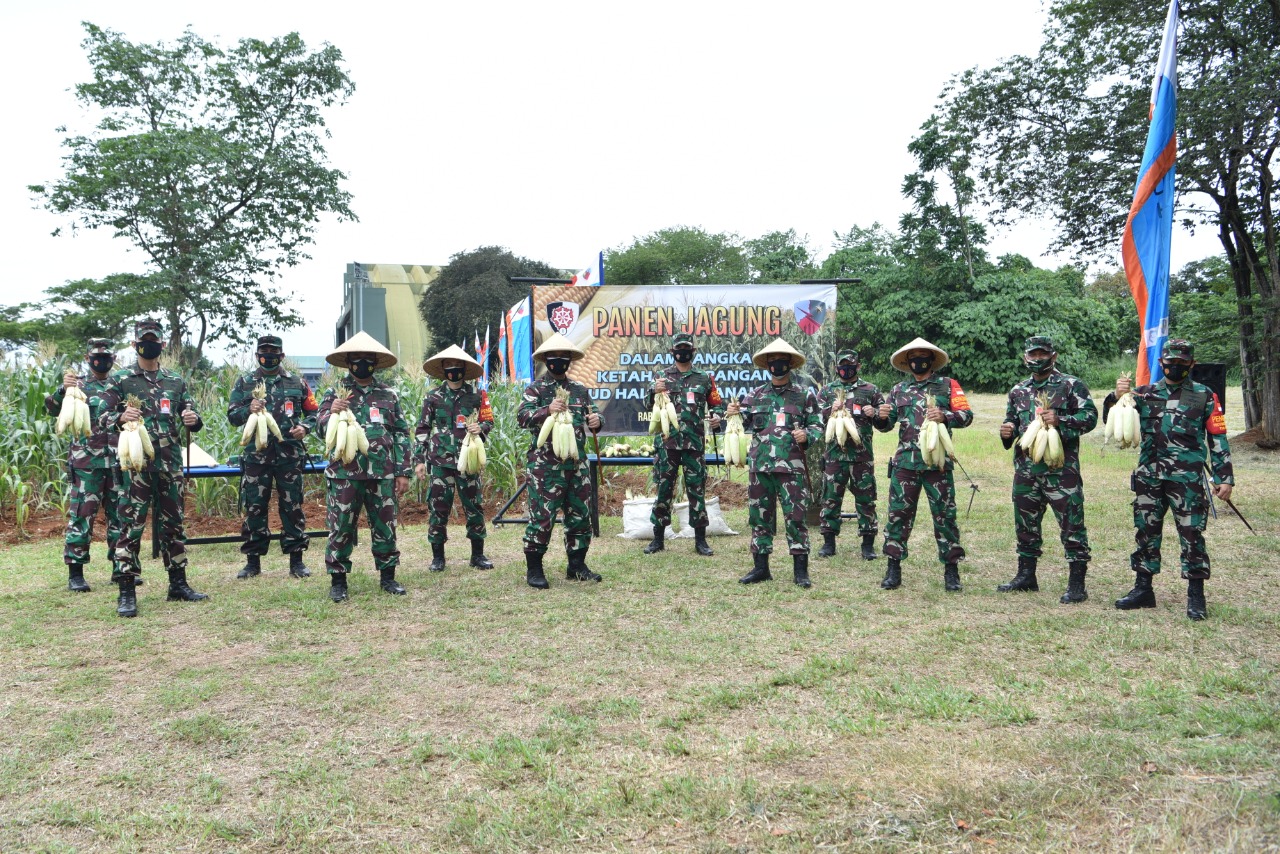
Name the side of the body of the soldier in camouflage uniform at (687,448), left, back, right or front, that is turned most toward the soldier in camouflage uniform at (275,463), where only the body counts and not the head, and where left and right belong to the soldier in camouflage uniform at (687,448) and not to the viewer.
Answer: right

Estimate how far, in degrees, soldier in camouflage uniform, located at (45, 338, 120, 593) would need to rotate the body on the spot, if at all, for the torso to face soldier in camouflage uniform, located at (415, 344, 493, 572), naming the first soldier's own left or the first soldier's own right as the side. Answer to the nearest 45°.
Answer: approximately 90° to the first soldier's own left

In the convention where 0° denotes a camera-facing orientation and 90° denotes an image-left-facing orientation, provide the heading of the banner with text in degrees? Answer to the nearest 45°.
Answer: approximately 0°

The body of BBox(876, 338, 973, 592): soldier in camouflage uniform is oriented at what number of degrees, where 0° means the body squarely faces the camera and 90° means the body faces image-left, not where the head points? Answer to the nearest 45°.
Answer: approximately 0°

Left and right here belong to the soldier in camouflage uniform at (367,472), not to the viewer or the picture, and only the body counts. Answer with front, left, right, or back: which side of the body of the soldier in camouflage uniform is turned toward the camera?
front

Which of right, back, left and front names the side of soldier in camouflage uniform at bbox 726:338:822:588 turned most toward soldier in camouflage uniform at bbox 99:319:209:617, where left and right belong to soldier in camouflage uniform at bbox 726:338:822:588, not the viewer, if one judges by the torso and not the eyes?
right

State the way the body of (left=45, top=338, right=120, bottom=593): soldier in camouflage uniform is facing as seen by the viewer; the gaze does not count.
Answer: toward the camera

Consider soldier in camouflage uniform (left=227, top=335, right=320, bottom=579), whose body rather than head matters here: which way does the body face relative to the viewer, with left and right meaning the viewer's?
facing the viewer

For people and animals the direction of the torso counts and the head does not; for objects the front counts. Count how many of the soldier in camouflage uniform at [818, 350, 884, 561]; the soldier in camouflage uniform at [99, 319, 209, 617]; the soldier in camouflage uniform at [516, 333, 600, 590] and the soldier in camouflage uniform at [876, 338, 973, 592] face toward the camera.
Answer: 4

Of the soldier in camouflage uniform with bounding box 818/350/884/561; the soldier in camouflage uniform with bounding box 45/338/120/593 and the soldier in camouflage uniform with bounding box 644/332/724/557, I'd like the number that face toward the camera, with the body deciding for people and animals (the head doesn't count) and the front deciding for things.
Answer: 3

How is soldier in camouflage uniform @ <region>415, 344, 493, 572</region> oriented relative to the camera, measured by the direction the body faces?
toward the camera
